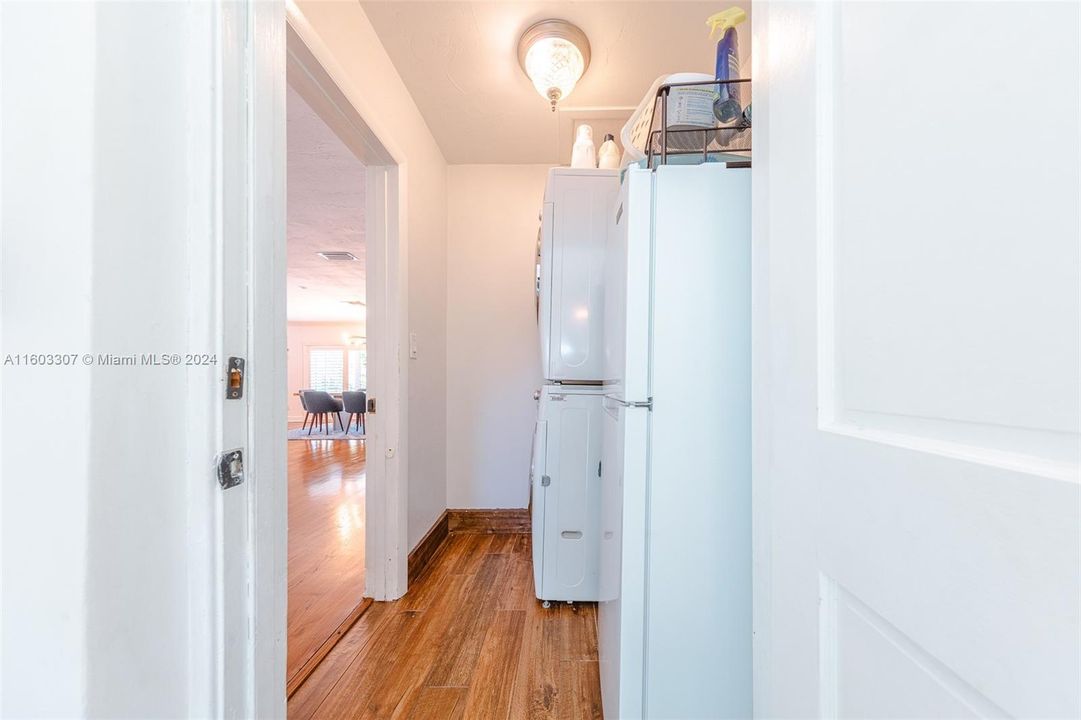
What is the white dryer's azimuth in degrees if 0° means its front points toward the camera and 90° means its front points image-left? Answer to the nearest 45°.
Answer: approximately 90°

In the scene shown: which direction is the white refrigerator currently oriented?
to the viewer's left

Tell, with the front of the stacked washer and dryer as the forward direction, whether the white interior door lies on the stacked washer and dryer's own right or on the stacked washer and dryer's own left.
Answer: on the stacked washer and dryer's own left

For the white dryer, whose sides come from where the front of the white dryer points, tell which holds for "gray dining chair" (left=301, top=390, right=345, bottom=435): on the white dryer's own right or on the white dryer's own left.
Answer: on the white dryer's own right

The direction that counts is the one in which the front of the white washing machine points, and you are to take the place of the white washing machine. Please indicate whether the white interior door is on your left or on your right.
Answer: on your left

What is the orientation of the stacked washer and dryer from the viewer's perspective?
to the viewer's left

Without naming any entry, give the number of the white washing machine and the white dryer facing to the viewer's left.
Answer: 2

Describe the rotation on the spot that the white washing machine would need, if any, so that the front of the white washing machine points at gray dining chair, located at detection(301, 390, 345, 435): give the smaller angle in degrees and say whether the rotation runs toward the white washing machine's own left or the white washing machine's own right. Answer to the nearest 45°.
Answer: approximately 45° to the white washing machine's own right

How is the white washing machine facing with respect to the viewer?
to the viewer's left
